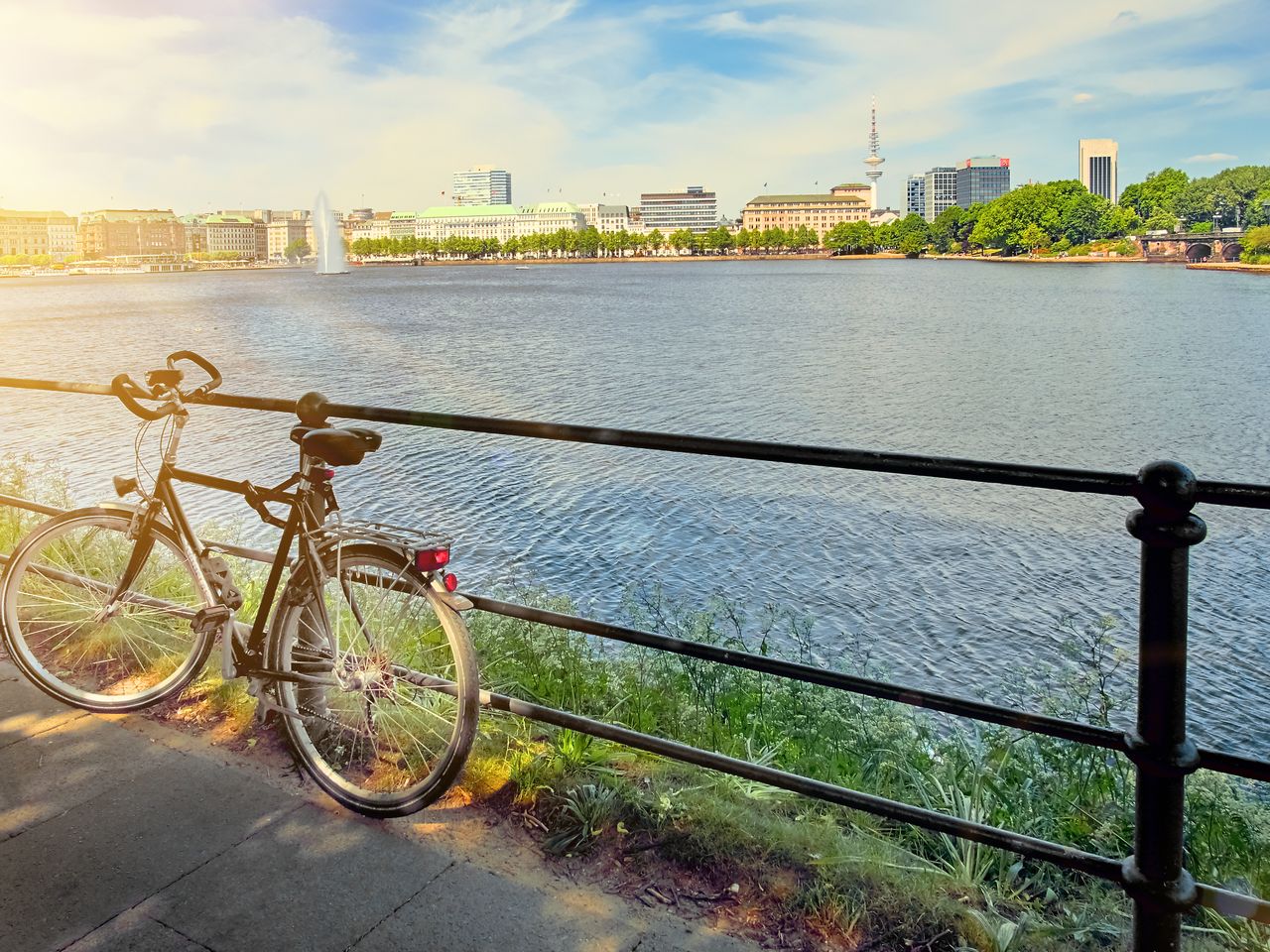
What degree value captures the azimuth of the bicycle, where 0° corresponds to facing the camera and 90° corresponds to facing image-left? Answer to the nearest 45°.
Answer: approximately 135°
